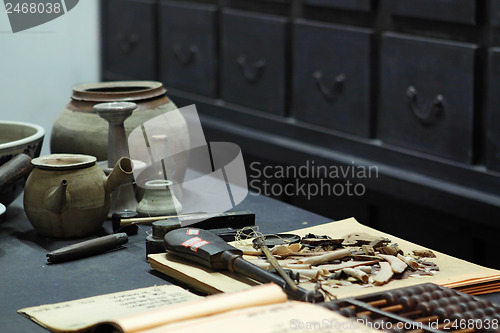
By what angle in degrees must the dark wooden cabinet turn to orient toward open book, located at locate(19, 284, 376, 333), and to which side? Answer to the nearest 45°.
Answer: approximately 45° to its left

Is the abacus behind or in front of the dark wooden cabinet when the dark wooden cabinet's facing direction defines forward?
in front

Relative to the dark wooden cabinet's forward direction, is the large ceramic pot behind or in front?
in front

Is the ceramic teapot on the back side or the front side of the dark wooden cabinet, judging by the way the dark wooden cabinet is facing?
on the front side

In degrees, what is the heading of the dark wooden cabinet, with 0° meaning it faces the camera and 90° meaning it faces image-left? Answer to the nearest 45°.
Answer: approximately 45°
